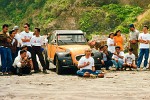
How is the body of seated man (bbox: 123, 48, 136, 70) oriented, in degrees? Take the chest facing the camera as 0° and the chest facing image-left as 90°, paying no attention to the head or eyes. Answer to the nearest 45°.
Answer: approximately 0°

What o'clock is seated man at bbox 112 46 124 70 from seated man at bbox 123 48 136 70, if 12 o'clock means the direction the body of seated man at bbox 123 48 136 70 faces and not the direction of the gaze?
seated man at bbox 112 46 124 70 is roughly at 3 o'clock from seated man at bbox 123 48 136 70.

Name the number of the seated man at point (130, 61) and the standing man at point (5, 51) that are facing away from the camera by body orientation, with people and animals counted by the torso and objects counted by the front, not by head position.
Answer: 0

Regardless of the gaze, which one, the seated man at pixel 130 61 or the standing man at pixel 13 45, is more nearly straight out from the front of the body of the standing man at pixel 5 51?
the seated man

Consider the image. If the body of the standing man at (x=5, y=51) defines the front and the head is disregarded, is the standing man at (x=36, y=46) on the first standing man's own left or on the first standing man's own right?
on the first standing man's own left
